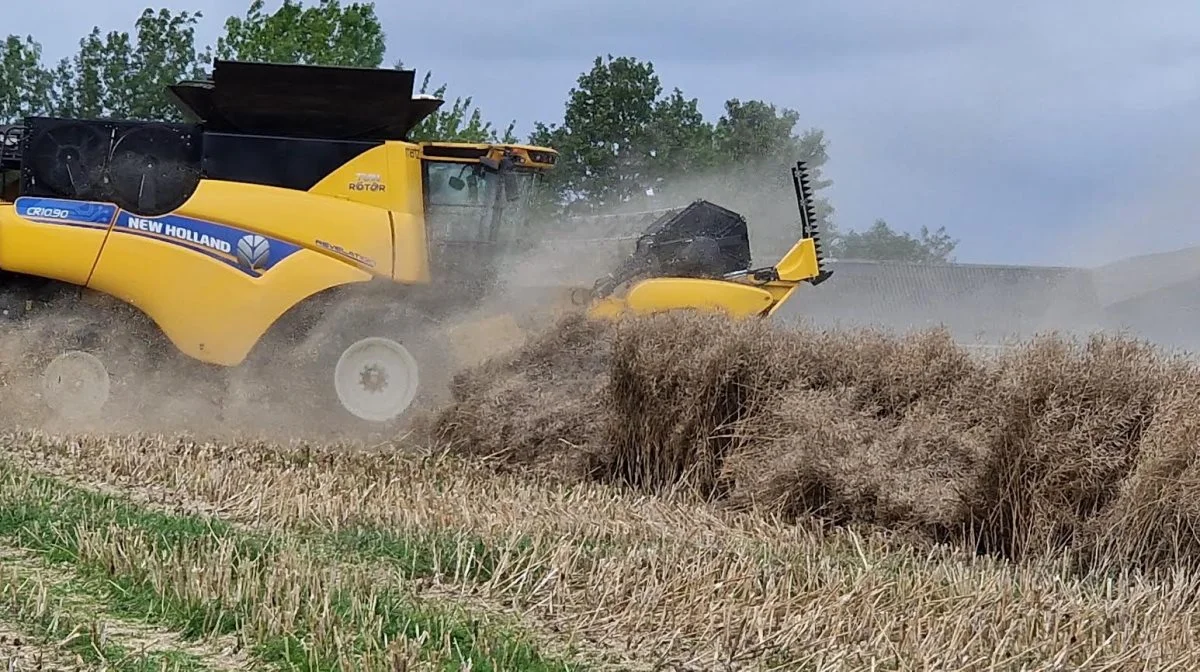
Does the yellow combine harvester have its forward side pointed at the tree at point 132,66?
no

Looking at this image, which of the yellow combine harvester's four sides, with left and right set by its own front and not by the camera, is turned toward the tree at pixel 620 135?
left

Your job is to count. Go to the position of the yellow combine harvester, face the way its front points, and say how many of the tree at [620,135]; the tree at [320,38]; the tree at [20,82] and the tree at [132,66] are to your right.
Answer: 0

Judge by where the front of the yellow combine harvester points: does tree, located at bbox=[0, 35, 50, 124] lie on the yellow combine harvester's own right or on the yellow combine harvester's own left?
on the yellow combine harvester's own left

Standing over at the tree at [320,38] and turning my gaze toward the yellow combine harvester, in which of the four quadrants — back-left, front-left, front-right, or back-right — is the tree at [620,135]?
back-left

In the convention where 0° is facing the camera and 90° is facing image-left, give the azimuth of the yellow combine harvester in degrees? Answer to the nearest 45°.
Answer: approximately 270°

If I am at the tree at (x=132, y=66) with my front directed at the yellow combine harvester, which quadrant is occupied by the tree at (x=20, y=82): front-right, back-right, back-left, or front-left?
back-right

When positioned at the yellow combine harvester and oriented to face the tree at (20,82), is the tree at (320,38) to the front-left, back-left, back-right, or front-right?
front-right

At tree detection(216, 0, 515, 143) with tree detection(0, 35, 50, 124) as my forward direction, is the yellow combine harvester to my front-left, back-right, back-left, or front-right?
back-left

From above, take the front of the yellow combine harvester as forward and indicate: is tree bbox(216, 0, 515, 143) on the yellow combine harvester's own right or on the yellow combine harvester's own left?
on the yellow combine harvester's own left

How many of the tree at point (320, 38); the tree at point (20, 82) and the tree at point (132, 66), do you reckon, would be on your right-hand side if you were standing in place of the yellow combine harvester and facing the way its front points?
0

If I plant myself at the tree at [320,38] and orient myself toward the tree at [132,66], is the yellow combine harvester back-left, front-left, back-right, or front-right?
back-left
